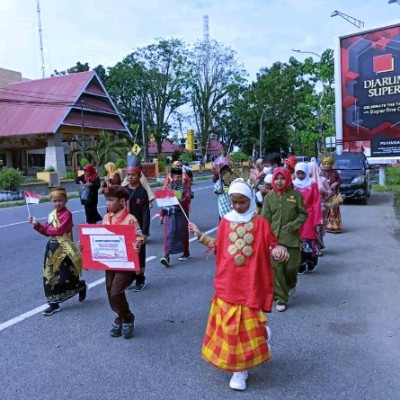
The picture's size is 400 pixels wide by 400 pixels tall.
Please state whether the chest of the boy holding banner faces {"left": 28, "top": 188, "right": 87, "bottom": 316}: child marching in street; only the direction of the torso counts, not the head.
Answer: no

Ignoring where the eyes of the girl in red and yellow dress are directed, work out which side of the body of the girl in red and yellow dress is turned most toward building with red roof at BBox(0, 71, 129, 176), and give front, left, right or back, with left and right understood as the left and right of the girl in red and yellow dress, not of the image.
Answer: back

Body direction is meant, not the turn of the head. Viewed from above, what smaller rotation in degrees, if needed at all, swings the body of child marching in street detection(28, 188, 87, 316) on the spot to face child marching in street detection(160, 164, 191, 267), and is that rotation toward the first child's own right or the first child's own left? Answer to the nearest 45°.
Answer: approximately 180°

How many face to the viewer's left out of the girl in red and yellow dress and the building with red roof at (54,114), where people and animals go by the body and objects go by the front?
0

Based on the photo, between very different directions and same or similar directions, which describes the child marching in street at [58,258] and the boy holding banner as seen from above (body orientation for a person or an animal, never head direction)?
same or similar directions

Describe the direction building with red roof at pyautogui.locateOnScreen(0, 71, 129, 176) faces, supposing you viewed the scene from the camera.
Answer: facing the viewer and to the right of the viewer

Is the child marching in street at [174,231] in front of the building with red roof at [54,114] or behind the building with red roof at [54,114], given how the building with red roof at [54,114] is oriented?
in front

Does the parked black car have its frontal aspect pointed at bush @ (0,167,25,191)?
no

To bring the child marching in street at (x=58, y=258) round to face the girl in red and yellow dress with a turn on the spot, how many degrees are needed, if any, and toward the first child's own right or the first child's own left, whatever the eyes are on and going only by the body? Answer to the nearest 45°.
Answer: approximately 90° to the first child's own left

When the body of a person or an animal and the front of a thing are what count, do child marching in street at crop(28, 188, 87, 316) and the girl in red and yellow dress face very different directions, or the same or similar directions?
same or similar directions

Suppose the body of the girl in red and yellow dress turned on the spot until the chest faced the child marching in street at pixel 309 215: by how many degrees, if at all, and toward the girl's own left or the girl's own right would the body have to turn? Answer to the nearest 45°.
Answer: approximately 180°

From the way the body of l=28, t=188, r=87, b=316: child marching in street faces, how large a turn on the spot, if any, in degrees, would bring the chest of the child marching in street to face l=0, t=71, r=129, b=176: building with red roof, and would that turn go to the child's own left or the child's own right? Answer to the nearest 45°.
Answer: approximately 135° to the child's own right

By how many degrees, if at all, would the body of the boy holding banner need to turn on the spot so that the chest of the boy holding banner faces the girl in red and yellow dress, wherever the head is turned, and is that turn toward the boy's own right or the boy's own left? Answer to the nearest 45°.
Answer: approximately 90° to the boy's own left

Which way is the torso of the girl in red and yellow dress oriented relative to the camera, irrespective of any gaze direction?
toward the camera

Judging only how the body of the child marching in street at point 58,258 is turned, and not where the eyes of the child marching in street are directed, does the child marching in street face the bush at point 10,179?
no

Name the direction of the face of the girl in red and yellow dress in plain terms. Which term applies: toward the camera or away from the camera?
toward the camera

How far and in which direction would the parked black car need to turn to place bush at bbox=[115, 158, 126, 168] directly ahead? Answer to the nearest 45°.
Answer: approximately 90° to its right

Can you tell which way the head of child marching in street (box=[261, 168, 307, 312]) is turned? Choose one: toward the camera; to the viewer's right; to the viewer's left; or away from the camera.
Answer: toward the camera
